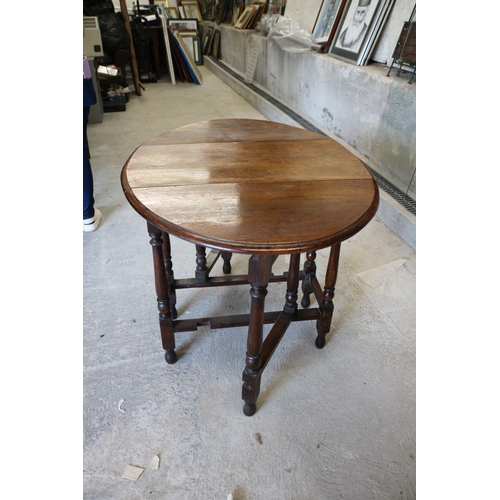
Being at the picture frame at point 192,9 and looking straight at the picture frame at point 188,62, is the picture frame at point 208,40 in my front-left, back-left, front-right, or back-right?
front-left

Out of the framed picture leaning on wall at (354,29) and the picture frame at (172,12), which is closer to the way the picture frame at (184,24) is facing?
the framed picture leaning on wall

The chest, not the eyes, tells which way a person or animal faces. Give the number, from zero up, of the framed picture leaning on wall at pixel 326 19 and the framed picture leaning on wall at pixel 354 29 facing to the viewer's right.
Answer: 0

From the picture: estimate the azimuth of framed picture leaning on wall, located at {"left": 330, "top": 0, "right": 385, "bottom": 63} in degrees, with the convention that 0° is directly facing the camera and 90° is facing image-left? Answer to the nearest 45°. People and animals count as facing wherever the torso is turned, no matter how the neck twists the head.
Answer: approximately 45°

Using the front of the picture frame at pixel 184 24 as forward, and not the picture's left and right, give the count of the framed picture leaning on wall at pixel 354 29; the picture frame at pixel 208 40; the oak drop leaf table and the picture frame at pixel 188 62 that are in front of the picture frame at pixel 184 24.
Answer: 3

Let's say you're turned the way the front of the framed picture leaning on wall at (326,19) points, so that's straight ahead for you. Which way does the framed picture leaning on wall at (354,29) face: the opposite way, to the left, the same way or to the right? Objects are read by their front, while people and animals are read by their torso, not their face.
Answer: the same way

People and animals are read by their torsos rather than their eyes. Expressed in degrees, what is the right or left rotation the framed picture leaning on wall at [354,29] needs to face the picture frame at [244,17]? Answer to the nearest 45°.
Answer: approximately 90° to its right

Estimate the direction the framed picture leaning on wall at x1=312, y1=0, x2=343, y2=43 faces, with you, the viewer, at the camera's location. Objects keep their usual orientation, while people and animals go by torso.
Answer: facing the viewer and to the left of the viewer

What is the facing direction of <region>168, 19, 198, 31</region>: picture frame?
toward the camera

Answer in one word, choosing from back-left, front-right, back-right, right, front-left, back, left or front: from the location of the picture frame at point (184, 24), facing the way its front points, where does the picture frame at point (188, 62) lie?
front
